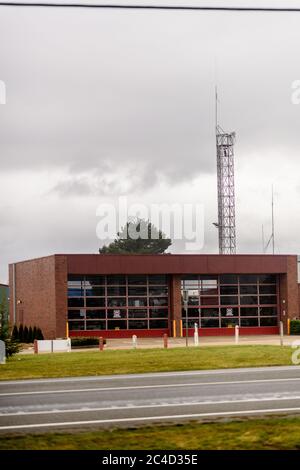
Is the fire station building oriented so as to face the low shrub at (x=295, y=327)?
no

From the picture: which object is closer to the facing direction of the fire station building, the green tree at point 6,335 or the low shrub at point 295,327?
the green tree

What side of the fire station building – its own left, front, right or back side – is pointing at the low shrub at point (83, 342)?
front

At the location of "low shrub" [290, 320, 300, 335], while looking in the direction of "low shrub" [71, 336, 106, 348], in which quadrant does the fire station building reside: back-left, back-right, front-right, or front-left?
front-right

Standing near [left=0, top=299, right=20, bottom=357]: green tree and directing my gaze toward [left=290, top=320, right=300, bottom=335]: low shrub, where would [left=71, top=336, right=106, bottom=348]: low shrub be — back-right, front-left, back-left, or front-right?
front-left

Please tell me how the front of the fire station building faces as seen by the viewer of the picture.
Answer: facing the viewer
